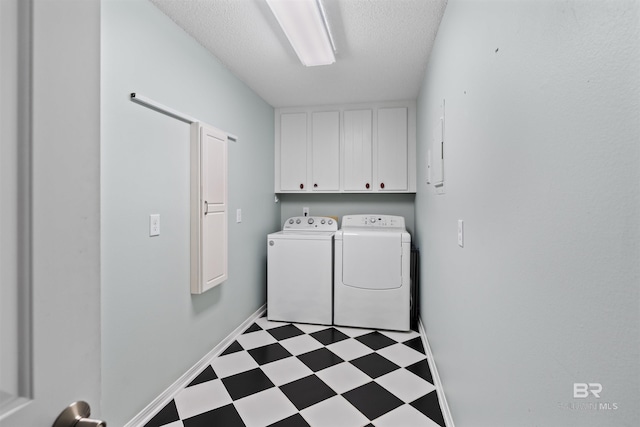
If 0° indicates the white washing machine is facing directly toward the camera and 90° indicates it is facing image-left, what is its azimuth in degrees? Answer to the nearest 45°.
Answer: approximately 0°

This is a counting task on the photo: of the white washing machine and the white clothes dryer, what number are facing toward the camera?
2

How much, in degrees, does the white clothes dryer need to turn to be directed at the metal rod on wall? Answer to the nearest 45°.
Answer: approximately 45° to its right

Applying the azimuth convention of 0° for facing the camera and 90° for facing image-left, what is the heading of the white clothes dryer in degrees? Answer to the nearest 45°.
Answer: approximately 0°
